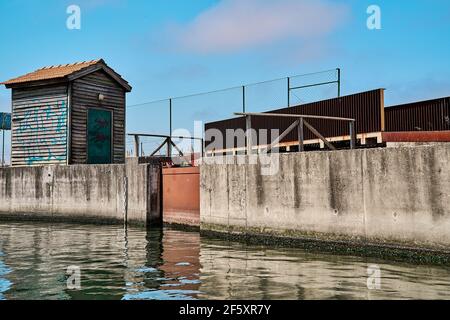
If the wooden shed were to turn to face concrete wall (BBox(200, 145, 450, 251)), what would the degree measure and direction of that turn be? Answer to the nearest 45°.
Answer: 0° — it already faces it

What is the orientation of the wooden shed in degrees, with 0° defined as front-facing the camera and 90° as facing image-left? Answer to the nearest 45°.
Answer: approximately 315°
